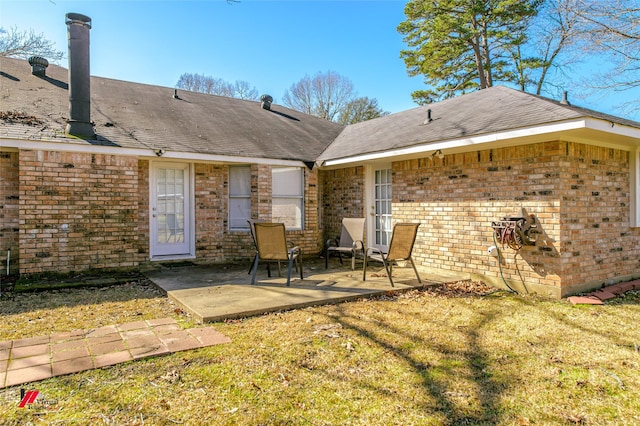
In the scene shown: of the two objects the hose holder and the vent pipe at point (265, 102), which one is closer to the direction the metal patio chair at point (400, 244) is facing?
the vent pipe

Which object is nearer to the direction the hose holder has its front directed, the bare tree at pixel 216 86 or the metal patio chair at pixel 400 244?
the metal patio chair

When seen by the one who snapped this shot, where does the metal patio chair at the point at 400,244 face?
facing away from the viewer and to the left of the viewer

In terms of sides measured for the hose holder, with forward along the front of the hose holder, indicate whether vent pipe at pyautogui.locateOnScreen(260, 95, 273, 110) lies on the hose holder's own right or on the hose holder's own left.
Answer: on the hose holder's own right

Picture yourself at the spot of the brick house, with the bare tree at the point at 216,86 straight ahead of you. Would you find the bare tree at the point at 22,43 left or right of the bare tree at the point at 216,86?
left

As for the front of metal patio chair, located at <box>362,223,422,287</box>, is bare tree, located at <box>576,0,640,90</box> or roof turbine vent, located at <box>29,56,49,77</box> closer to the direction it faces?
the roof turbine vent

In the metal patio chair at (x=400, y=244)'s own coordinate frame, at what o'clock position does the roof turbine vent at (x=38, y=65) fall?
The roof turbine vent is roughly at 11 o'clock from the metal patio chair.

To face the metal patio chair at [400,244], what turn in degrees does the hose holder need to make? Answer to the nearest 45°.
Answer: approximately 45° to its right

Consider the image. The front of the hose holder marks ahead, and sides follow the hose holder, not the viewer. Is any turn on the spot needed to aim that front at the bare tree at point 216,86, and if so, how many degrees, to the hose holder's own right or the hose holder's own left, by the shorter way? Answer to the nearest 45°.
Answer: approximately 90° to the hose holder's own right

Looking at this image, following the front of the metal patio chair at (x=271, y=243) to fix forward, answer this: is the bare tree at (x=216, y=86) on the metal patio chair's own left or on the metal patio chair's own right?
on the metal patio chair's own left
